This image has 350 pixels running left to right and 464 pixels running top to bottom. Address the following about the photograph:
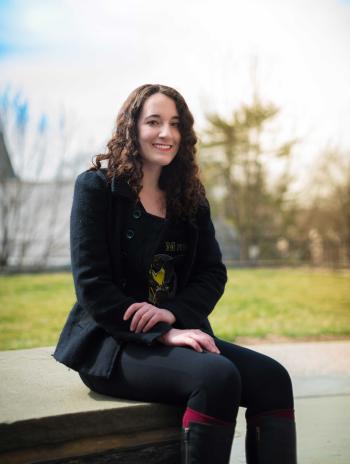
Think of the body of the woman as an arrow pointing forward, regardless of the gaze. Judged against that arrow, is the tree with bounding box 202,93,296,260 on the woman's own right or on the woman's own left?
on the woman's own left

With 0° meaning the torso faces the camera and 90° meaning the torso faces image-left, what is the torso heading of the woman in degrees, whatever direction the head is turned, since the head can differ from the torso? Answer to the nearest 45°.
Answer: approximately 315°
